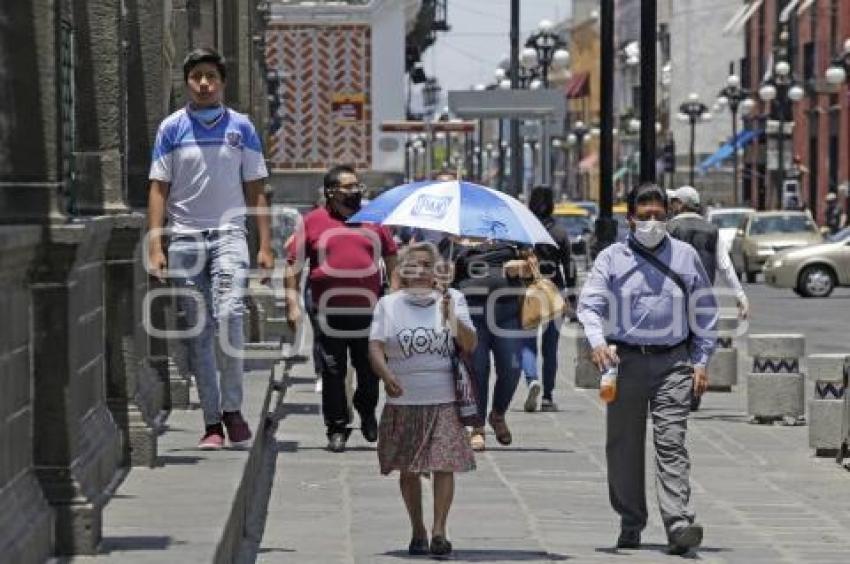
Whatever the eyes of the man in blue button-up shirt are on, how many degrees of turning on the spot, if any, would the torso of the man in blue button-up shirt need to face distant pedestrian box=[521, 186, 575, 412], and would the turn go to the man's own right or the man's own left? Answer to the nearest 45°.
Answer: approximately 180°

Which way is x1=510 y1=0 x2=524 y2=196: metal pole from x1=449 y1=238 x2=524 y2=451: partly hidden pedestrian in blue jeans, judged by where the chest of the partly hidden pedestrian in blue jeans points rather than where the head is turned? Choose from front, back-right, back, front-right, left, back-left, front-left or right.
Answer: back

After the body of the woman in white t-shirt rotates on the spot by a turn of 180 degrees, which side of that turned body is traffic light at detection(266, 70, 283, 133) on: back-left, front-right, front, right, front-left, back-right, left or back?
front

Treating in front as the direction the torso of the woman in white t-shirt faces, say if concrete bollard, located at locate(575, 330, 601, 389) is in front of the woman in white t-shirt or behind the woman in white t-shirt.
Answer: behind

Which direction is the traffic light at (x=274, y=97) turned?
to the viewer's right

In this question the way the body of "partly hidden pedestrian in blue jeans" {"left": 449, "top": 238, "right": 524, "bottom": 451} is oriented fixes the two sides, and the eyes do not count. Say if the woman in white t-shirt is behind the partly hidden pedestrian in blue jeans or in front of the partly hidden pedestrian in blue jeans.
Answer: in front

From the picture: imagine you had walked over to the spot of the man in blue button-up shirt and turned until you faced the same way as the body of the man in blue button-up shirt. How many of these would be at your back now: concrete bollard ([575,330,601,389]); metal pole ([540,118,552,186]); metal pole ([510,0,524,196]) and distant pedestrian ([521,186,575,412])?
4

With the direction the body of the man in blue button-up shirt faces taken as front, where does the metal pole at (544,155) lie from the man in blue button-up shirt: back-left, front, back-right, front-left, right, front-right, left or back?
back
